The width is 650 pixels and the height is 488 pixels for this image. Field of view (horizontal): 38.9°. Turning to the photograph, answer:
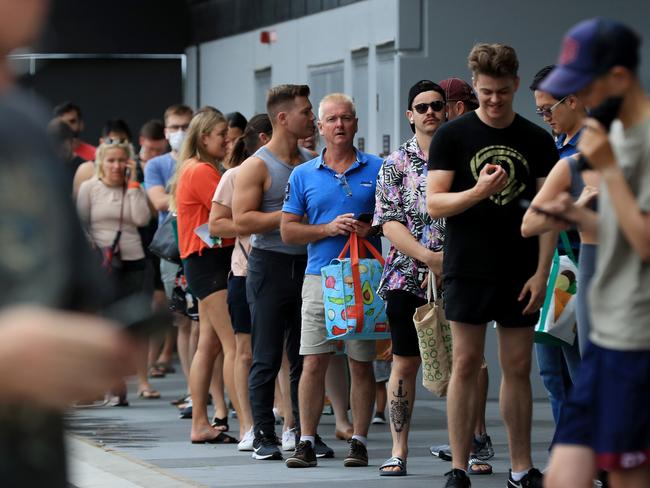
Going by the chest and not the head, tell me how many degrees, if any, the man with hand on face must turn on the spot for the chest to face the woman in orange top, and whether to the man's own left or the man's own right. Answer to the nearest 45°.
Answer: approximately 45° to the man's own right

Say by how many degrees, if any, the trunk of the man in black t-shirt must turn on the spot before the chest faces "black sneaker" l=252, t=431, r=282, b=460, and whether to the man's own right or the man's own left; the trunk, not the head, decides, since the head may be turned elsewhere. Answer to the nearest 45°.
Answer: approximately 135° to the man's own right

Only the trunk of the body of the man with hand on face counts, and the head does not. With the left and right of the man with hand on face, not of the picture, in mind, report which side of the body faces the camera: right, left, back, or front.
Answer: left

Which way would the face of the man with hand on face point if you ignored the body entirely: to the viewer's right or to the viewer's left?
to the viewer's left

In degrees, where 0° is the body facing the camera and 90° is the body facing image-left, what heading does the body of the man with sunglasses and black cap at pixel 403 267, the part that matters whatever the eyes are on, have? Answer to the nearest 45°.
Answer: approximately 315°

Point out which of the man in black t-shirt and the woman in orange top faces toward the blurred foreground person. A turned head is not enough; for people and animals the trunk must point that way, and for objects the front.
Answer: the man in black t-shirt
